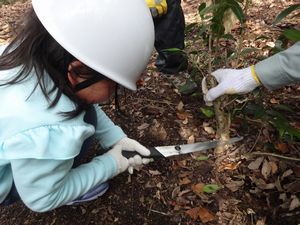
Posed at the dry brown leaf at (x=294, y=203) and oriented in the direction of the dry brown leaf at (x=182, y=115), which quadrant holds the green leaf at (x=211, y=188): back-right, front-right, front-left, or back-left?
front-left

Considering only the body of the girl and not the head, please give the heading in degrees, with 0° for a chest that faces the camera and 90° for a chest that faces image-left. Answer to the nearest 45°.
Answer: approximately 270°

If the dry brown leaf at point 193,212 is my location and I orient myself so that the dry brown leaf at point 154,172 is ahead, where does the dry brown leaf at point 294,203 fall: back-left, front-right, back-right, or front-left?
back-right

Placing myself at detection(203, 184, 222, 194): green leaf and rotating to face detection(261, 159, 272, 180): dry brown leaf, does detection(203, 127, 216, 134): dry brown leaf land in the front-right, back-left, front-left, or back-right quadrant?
front-left

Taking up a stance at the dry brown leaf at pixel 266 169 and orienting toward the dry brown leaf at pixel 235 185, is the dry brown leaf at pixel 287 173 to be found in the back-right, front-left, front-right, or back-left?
back-left

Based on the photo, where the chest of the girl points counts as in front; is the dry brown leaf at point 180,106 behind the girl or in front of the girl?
in front

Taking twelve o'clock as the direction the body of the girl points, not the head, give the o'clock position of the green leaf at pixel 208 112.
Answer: The green leaf is roughly at 11 o'clock from the girl.

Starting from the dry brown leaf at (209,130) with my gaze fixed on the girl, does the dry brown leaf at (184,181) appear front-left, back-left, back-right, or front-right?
front-left

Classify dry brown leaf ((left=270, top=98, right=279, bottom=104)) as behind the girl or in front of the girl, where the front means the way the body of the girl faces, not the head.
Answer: in front
